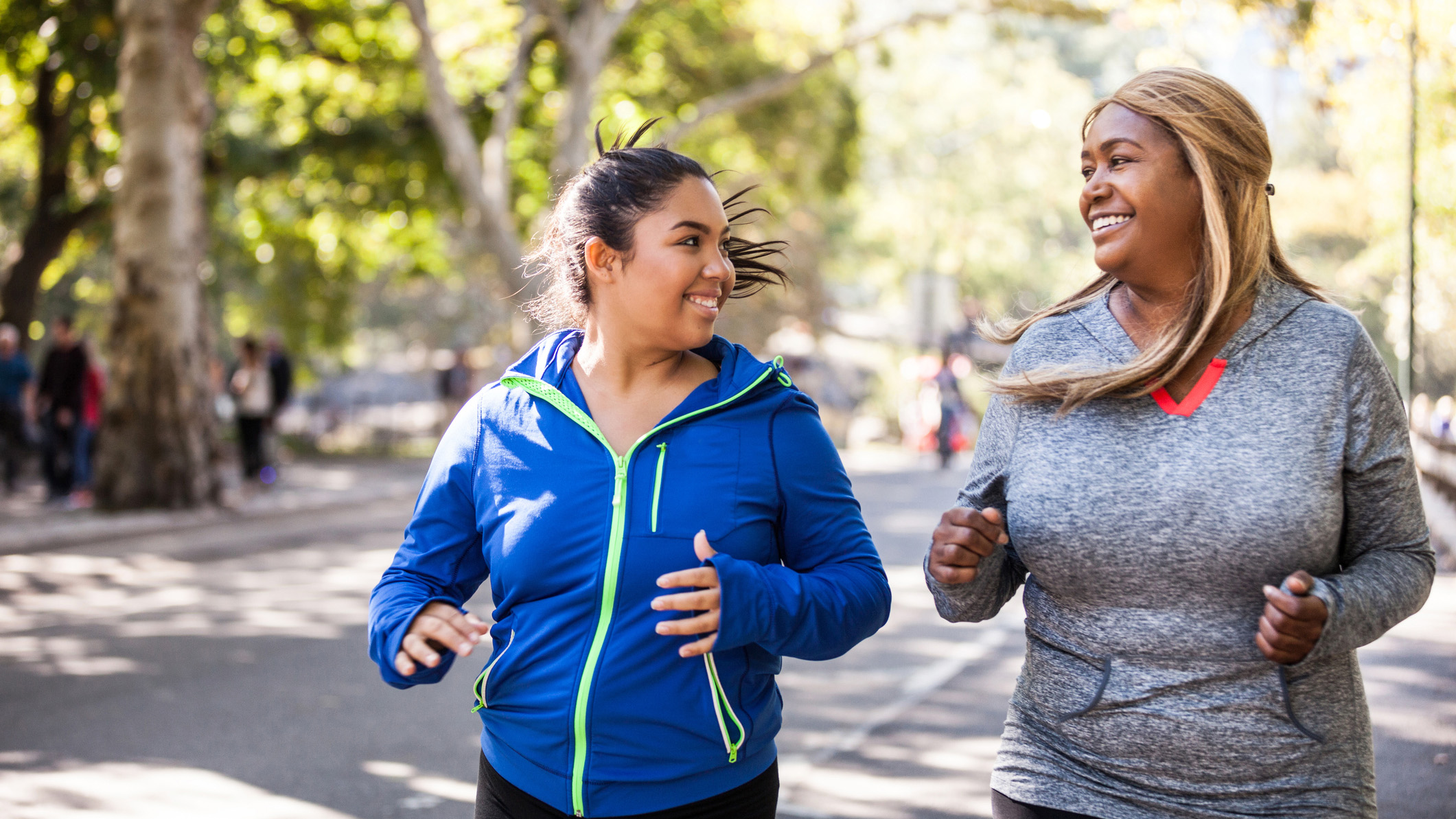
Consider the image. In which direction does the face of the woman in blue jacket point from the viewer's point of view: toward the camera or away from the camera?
toward the camera

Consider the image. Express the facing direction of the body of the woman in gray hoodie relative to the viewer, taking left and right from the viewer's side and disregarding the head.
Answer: facing the viewer

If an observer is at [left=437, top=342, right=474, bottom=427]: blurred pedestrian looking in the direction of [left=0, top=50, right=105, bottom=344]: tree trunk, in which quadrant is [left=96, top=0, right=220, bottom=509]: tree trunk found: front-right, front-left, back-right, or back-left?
front-left

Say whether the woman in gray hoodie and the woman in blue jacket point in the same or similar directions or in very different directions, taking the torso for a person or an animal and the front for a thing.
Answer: same or similar directions

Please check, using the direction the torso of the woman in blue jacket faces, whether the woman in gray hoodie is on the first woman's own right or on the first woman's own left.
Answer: on the first woman's own left

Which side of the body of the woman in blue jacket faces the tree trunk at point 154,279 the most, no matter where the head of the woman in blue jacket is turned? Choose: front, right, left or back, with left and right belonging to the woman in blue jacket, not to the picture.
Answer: back

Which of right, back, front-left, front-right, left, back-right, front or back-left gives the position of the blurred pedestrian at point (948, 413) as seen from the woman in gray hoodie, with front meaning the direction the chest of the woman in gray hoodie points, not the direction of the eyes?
back

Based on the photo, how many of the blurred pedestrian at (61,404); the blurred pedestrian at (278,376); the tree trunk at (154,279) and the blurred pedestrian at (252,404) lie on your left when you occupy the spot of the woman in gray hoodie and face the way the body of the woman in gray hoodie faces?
0

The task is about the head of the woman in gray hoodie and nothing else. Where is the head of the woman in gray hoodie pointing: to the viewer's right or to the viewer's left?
to the viewer's left

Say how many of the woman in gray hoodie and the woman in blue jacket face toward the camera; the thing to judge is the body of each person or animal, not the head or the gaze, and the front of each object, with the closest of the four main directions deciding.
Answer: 2

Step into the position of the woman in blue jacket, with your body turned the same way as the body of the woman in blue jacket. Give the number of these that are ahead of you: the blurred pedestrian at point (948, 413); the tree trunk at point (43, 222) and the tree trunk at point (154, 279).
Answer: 0

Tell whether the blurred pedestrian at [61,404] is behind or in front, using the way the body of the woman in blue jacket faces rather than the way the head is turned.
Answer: behind

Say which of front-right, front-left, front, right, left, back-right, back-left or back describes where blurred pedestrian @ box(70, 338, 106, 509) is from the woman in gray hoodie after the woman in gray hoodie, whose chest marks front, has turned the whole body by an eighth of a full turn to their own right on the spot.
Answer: right

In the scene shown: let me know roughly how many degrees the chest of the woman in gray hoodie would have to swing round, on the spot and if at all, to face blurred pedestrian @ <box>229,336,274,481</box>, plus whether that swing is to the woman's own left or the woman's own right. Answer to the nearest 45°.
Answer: approximately 135° to the woman's own right

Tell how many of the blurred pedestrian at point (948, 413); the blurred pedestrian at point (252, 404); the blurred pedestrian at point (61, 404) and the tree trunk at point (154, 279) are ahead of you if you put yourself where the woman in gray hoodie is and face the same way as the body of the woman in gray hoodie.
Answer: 0

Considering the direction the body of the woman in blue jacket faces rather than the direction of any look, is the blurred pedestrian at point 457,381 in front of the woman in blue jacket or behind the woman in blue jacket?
behind

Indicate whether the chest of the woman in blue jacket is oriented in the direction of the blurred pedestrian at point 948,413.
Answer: no

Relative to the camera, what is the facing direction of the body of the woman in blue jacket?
toward the camera

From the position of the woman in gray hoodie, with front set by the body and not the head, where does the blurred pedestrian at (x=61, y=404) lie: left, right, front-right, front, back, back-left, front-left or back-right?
back-right
